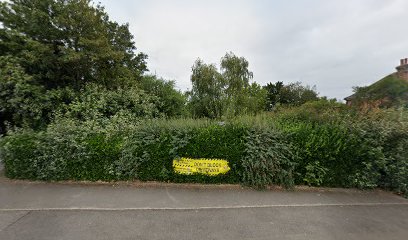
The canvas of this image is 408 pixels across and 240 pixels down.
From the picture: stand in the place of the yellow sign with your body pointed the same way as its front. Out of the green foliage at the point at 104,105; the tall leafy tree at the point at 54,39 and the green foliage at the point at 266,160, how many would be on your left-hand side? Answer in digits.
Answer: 1

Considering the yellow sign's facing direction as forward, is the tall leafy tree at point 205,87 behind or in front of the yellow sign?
behind

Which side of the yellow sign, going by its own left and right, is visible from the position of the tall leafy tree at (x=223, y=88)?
back

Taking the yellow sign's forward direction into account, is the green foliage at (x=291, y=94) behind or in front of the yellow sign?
behind

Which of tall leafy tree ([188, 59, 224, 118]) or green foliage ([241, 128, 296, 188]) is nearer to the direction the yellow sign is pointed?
the green foliage

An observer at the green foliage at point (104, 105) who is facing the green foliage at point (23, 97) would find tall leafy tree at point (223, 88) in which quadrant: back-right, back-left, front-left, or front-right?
back-right

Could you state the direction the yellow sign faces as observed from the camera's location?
facing the viewer

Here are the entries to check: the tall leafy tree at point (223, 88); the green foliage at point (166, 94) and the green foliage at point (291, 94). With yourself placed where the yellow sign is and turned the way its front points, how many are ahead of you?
0

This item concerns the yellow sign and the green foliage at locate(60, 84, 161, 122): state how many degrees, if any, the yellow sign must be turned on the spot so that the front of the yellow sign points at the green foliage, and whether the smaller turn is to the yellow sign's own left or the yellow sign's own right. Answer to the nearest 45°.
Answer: approximately 135° to the yellow sign's own right

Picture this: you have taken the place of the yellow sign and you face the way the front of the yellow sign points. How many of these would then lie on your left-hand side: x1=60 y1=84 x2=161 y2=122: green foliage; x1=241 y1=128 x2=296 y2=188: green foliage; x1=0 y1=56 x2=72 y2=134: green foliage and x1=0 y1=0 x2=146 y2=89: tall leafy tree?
1

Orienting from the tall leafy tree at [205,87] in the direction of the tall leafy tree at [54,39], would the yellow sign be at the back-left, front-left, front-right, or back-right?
front-left

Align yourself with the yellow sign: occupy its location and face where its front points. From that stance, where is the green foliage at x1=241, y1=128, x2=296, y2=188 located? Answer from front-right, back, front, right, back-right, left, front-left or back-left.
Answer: left

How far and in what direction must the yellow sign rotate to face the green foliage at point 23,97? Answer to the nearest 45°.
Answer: approximately 90° to its right

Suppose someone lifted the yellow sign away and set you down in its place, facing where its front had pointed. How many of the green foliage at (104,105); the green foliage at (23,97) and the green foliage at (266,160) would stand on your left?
1
